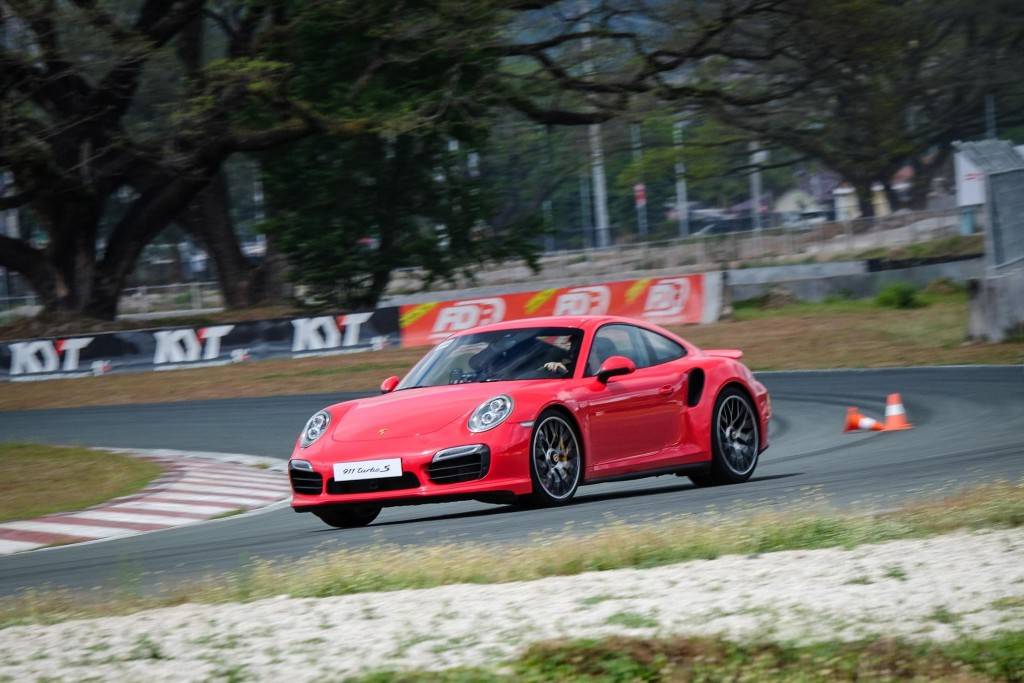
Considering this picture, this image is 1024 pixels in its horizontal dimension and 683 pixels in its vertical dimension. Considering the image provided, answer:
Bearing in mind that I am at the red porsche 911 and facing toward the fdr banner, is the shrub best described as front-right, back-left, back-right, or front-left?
front-right

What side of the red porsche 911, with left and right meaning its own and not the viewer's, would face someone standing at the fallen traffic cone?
back

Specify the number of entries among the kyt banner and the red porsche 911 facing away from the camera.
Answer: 0

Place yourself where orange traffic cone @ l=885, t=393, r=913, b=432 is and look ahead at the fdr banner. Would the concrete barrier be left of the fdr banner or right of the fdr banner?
right

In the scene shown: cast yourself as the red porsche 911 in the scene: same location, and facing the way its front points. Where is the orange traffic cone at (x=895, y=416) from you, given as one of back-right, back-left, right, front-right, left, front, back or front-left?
back

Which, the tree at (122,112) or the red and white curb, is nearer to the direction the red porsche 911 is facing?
the red and white curb

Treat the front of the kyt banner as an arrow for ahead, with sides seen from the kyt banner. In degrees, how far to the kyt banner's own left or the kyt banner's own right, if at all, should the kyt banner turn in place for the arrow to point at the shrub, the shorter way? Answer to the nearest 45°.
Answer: approximately 90° to the kyt banner's own left

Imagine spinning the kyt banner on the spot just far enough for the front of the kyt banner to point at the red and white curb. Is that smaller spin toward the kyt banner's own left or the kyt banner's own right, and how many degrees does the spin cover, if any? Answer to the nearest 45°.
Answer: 0° — it already faces it

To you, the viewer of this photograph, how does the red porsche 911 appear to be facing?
facing the viewer and to the left of the viewer

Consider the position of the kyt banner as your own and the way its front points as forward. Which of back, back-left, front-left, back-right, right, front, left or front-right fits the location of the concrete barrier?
front-left

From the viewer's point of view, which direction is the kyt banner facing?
toward the camera

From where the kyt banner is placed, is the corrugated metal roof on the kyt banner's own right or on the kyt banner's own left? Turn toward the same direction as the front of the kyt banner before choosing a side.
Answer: on the kyt banner's own left

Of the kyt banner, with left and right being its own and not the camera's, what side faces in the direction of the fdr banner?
left

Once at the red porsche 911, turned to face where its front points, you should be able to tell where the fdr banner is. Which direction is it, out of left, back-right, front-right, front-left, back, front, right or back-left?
back-right
